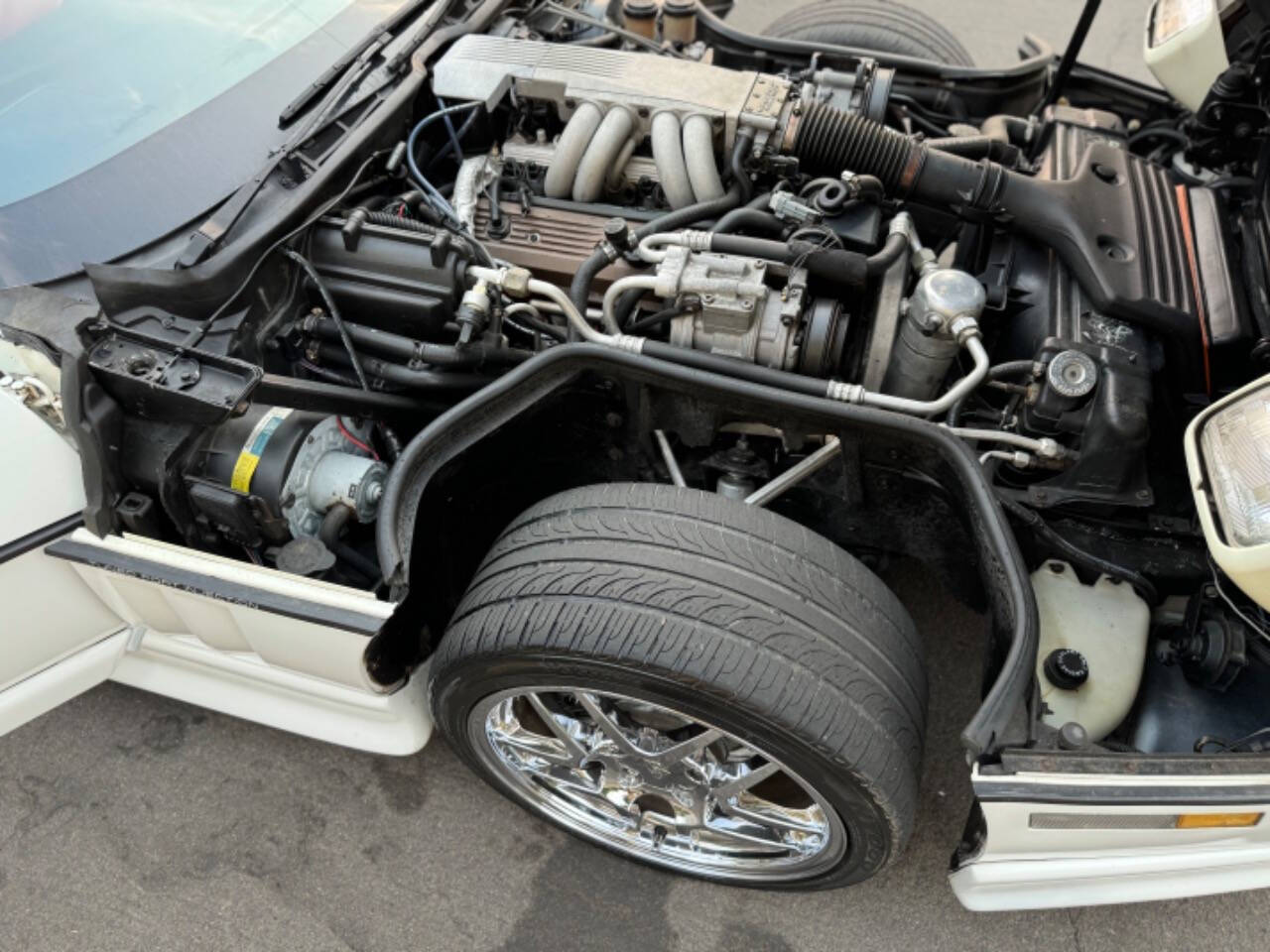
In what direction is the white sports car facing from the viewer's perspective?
to the viewer's right
